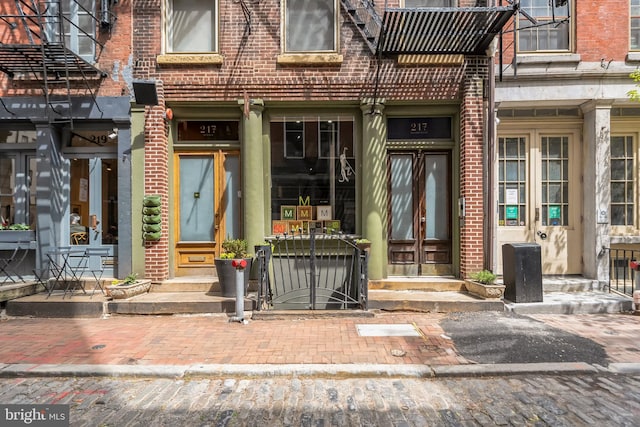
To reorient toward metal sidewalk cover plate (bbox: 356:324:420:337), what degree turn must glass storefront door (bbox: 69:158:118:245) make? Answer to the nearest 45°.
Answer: approximately 45° to its left

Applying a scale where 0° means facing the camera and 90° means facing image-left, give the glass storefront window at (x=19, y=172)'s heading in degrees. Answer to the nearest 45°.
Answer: approximately 0°

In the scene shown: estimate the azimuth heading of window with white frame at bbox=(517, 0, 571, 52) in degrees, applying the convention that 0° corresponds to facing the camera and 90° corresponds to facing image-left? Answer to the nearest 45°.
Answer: approximately 0°

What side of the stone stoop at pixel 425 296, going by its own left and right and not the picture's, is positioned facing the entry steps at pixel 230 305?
right

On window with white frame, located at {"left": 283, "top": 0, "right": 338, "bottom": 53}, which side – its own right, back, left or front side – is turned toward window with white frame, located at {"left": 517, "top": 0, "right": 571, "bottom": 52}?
left
